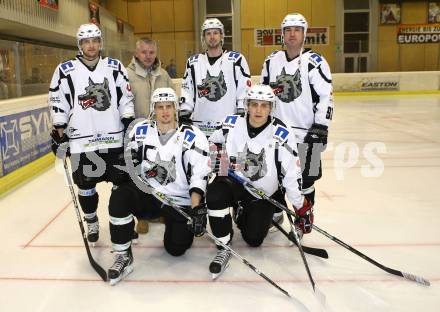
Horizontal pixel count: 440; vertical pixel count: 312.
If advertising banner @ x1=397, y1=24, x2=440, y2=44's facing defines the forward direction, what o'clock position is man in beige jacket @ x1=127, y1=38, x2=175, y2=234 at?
The man in beige jacket is roughly at 12 o'clock from the advertising banner.

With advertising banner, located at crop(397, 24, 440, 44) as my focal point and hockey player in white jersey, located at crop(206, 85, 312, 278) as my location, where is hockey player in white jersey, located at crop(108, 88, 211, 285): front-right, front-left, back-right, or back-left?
back-left

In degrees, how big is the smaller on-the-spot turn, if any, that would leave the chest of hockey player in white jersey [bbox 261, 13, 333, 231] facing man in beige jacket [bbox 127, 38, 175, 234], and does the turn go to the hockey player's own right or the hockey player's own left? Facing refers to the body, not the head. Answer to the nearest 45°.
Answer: approximately 45° to the hockey player's own right

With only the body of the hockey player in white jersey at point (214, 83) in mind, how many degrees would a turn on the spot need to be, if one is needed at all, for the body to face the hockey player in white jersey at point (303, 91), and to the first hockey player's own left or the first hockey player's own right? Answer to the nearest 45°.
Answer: approximately 45° to the first hockey player's own left

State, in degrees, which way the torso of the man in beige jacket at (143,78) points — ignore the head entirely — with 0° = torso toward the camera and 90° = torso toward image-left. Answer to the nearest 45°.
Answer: approximately 0°

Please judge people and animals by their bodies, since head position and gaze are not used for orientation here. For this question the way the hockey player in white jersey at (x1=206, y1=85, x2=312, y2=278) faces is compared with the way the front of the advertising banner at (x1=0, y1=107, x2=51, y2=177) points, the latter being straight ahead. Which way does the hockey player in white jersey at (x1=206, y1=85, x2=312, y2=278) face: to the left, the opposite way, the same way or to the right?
to the right
